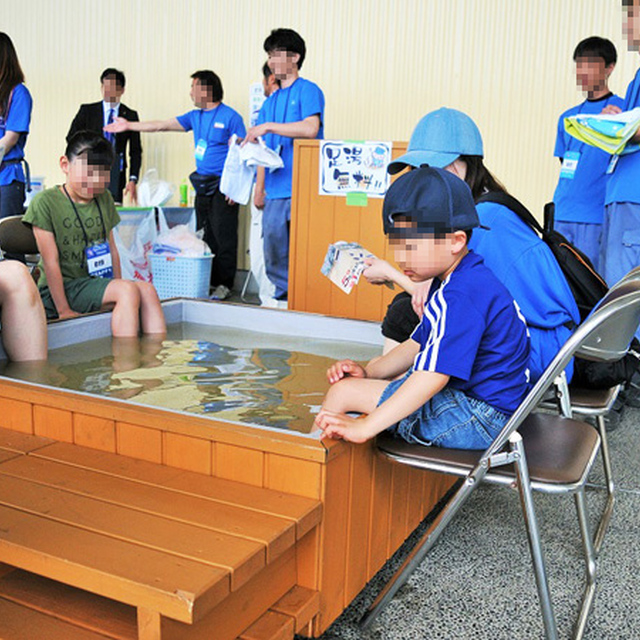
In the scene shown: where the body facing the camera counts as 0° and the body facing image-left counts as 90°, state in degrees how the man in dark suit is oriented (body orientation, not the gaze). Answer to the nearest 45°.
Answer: approximately 0°

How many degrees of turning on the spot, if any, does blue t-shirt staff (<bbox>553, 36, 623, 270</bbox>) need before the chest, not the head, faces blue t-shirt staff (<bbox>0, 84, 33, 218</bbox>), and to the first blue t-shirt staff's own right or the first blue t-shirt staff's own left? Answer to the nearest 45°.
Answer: approximately 45° to the first blue t-shirt staff's own right

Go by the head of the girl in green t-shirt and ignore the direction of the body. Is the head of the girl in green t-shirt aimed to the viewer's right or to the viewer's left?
to the viewer's right

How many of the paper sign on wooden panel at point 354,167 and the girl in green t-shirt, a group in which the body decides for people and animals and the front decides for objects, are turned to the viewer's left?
0

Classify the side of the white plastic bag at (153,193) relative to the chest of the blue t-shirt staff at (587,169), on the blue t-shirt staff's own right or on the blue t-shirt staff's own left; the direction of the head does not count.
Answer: on the blue t-shirt staff's own right

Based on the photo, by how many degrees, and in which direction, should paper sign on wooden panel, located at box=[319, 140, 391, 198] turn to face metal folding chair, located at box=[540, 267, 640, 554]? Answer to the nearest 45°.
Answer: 0° — it already faces it

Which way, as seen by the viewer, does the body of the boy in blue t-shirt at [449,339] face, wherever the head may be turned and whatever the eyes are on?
to the viewer's left

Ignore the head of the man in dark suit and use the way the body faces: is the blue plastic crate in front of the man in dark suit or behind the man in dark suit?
in front

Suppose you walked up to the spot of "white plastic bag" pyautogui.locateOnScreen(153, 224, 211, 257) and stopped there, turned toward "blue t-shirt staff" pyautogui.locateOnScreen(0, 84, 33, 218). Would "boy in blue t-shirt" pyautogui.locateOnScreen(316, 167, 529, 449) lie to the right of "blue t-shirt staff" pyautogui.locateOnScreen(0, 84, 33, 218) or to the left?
left

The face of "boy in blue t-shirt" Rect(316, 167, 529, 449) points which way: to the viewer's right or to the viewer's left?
to the viewer's left

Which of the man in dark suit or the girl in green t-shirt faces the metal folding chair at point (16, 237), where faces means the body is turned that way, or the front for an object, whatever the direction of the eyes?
the man in dark suit

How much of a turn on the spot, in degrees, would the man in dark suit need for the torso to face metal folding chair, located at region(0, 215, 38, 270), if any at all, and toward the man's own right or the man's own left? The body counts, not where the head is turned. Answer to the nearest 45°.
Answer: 0° — they already face it

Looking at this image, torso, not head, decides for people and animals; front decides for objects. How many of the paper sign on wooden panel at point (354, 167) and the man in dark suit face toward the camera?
2

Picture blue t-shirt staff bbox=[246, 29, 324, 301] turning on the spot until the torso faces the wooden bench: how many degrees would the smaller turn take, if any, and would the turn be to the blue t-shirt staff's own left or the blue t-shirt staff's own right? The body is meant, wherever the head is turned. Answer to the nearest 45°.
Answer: approximately 45° to the blue t-shirt staff's own left

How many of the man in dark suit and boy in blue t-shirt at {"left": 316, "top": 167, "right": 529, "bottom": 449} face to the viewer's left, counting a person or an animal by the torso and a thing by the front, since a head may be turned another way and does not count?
1
